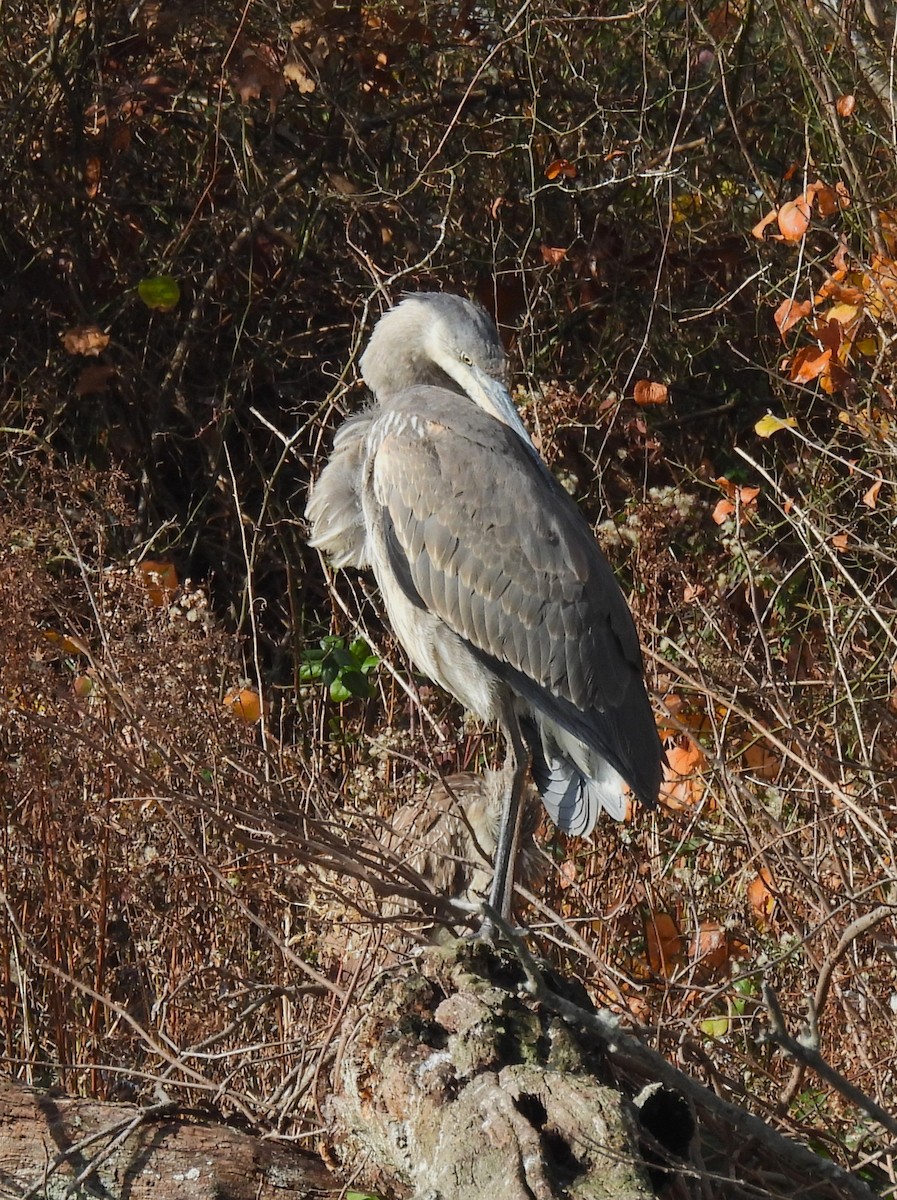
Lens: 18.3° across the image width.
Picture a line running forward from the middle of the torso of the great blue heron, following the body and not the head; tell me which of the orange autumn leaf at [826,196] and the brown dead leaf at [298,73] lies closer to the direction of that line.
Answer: the brown dead leaf

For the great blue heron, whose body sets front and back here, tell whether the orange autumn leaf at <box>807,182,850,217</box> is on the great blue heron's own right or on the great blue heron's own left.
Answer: on the great blue heron's own right

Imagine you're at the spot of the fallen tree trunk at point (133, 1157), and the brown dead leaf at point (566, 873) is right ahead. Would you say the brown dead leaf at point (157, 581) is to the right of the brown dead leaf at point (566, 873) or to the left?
left

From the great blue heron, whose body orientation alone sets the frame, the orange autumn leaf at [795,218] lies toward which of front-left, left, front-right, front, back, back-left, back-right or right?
back-right

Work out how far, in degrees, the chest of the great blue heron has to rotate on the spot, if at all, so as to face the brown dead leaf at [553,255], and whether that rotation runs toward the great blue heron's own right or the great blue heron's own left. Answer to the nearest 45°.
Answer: approximately 90° to the great blue heron's own right

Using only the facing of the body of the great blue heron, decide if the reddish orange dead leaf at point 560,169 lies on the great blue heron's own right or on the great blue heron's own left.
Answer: on the great blue heron's own right

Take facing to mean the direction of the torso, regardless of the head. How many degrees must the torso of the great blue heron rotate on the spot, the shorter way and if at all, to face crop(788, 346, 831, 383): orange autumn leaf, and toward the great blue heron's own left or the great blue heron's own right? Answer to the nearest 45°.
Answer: approximately 135° to the great blue heron's own right

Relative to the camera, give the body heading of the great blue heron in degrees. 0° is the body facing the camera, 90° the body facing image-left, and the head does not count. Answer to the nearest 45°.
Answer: approximately 90°
